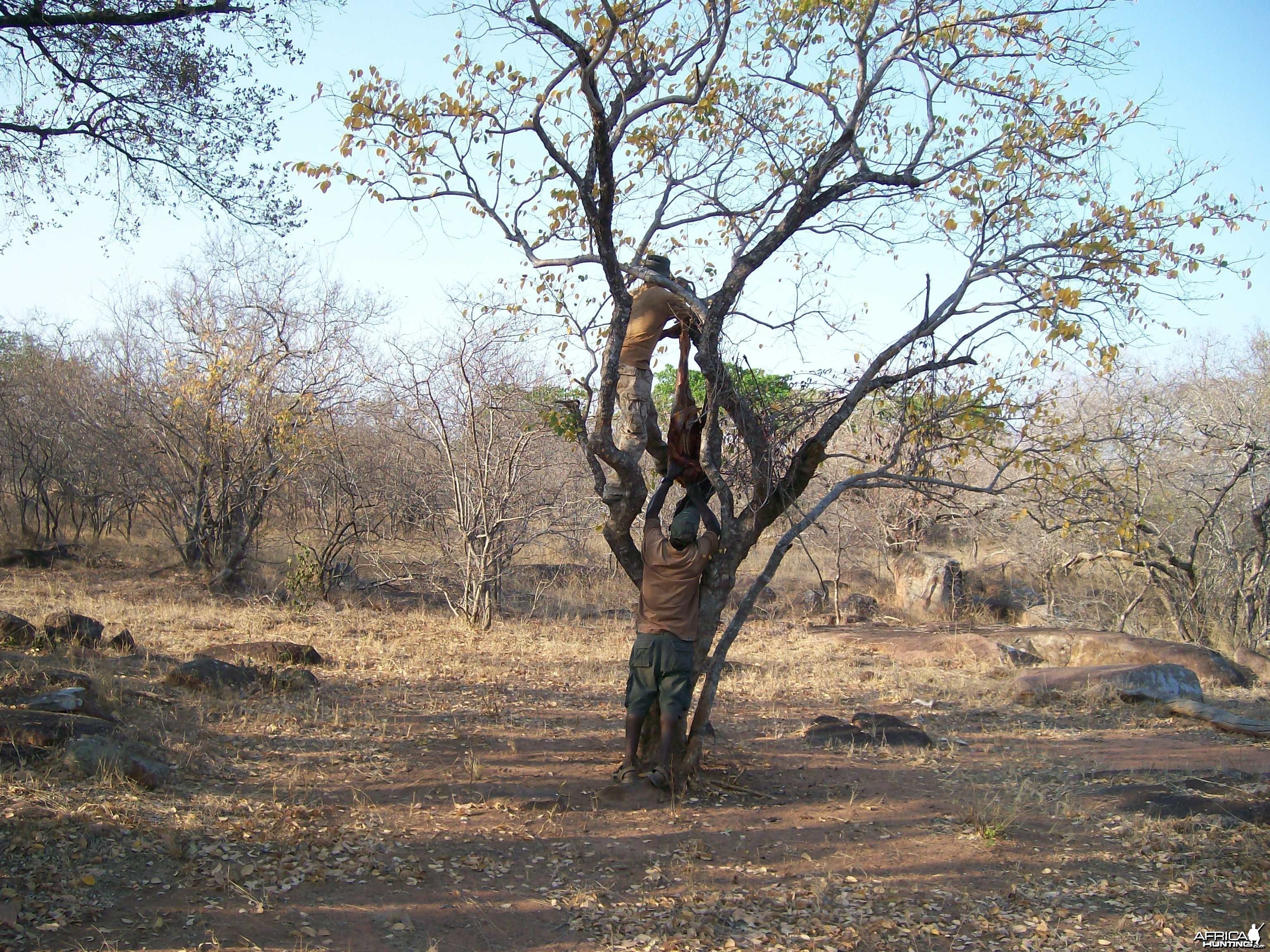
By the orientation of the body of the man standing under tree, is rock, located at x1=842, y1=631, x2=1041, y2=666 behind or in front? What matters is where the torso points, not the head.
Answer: in front

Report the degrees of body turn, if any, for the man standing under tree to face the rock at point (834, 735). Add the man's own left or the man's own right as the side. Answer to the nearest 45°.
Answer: approximately 45° to the man's own right

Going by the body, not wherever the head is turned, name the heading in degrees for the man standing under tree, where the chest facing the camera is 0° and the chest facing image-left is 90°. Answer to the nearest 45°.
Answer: approximately 180°

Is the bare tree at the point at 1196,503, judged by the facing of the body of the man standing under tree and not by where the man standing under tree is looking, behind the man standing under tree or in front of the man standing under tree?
in front

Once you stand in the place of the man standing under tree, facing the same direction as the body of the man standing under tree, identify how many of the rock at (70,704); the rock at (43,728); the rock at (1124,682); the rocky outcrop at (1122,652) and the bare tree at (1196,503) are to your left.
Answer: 2

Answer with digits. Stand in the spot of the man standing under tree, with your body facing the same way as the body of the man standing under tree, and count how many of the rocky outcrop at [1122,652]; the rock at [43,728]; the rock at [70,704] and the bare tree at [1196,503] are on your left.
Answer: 2

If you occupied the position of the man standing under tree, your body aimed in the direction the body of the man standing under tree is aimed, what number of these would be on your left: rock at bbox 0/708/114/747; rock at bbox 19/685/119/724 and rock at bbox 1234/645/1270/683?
2

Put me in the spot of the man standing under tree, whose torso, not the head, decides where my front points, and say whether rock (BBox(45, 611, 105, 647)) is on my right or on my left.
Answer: on my left

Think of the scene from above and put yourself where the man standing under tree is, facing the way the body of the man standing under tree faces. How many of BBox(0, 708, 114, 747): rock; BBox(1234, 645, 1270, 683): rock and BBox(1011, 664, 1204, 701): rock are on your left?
1

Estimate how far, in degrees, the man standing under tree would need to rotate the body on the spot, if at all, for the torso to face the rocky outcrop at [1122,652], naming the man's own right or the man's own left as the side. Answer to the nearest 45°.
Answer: approximately 45° to the man's own right

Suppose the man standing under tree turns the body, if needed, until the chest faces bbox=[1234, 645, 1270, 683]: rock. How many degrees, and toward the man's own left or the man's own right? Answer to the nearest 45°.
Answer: approximately 45° to the man's own right

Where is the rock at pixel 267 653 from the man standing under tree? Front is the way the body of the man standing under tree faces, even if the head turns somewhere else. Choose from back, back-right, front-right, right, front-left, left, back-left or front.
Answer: front-left
